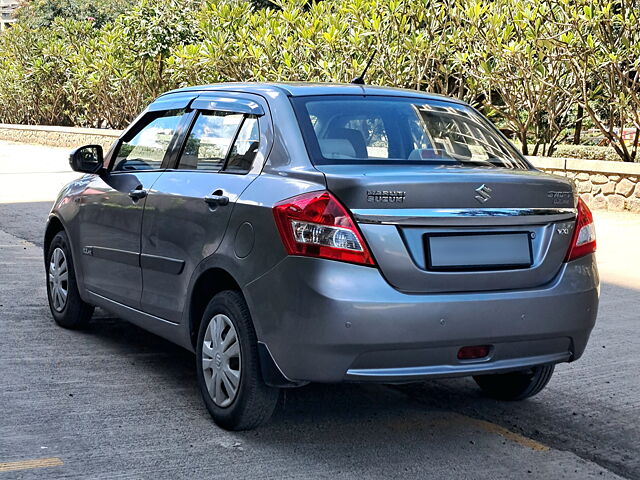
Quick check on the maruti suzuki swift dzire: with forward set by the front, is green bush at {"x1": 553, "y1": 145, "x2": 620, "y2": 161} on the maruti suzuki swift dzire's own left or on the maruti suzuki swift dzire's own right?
on the maruti suzuki swift dzire's own right

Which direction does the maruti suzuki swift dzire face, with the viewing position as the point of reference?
facing away from the viewer and to the left of the viewer

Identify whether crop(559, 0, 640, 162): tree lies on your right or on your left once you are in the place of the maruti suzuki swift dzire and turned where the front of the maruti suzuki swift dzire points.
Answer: on your right
